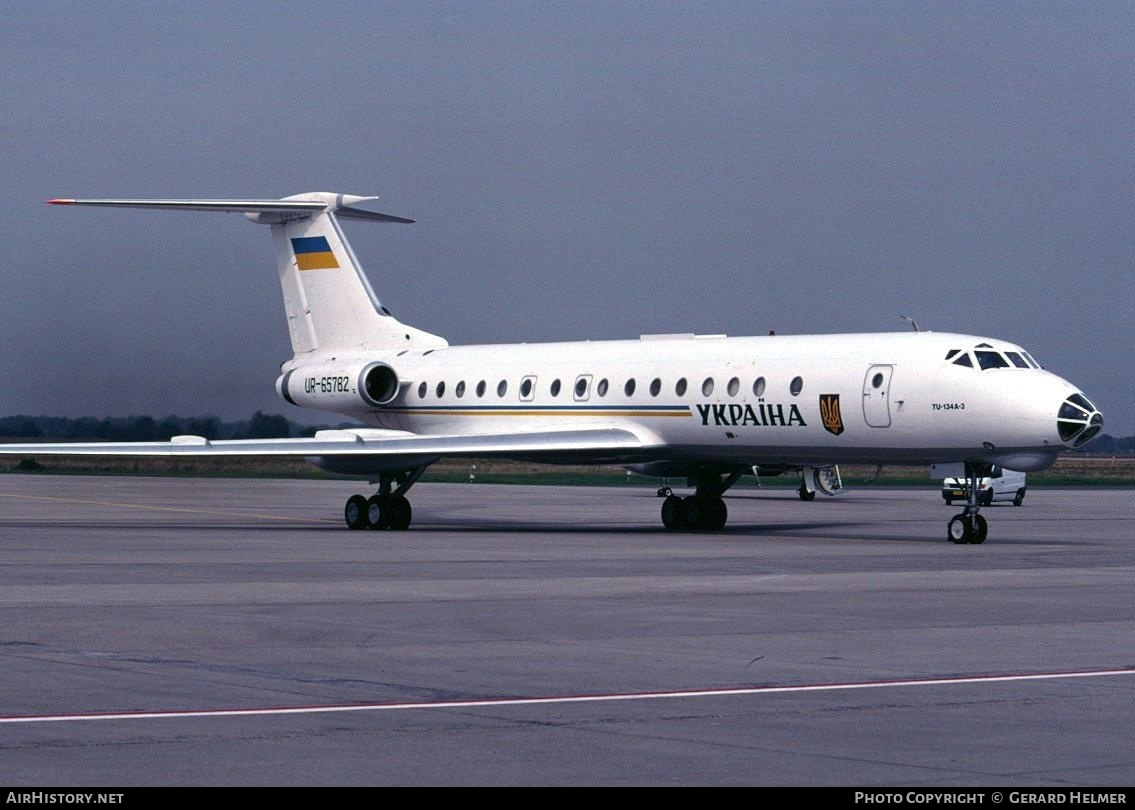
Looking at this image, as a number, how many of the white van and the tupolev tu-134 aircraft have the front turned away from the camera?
0

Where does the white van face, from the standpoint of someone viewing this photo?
facing the viewer and to the left of the viewer

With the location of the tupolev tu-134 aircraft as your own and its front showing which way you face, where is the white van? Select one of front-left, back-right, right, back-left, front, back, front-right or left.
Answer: left

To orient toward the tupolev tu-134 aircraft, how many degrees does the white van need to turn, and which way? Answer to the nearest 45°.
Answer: approximately 45° to its left

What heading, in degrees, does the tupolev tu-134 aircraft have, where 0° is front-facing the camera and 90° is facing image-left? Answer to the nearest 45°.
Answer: approximately 315°
